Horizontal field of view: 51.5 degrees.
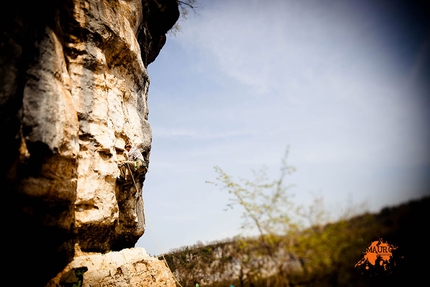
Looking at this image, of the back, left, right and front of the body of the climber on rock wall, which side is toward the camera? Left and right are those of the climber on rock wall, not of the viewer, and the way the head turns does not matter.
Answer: left
